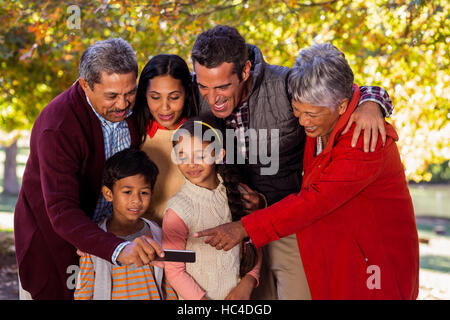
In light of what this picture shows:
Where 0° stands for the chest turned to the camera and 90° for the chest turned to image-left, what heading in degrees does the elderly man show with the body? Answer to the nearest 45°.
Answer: approximately 315°

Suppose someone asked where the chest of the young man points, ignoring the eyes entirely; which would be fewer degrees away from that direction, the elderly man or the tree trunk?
the elderly man

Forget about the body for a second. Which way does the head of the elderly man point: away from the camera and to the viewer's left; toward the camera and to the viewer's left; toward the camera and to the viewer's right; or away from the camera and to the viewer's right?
toward the camera and to the viewer's right

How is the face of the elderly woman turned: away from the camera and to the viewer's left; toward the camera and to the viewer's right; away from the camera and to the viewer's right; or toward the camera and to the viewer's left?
toward the camera and to the viewer's left

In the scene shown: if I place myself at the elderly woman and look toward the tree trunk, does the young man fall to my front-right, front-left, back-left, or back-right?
front-left

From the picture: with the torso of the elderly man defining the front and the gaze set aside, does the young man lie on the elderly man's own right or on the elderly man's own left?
on the elderly man's own left

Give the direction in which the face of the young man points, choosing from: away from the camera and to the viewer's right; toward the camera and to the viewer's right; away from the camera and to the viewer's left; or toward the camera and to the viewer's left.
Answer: toward the camera and to the viewer's left

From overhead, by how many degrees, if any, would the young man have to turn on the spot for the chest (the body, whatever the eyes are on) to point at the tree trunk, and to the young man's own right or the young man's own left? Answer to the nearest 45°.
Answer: approximately 90° to the young man's own right

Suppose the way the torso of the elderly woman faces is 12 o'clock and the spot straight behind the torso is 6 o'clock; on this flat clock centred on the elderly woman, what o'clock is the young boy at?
The young boy is roughly at 12 o'clock from the elderly woman.

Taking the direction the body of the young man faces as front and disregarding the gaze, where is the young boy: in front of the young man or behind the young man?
in front

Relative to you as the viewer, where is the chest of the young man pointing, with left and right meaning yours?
facing the viewer and to the left of the viewer

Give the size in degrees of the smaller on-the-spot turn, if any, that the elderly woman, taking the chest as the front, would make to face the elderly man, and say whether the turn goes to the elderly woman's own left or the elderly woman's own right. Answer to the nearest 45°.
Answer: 0° — they already face them

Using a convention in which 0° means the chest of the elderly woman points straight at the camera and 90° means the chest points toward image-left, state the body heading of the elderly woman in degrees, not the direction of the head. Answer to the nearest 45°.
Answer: approximately 90°
